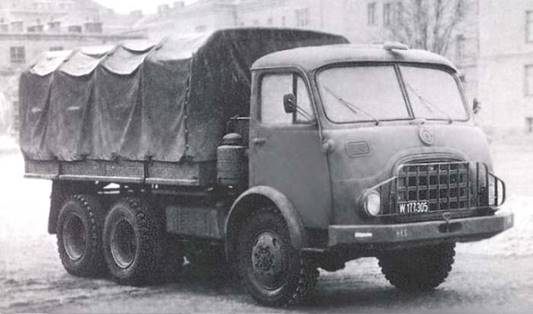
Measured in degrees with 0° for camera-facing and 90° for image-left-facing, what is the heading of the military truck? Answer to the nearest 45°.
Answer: approximately 315°
